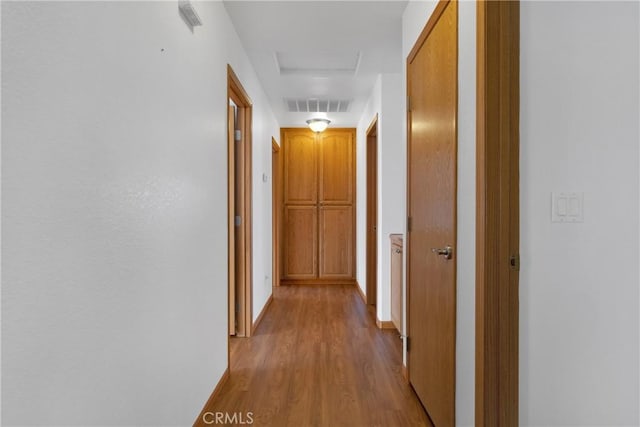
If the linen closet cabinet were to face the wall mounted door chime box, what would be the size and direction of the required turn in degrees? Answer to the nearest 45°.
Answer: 0° — it already faces it

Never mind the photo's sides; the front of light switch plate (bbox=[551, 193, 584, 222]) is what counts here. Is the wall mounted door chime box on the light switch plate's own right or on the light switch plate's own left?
on the light switch plate's own right

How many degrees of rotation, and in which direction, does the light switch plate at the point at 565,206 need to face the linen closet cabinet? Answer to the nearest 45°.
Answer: approximately 135° to its right

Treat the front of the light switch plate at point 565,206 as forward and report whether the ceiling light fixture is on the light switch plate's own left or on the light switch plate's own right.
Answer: on the light switch plate's own right

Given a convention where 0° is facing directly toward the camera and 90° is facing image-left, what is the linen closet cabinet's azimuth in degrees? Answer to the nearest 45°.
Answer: approximately 0°

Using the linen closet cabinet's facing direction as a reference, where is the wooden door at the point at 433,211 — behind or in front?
in front

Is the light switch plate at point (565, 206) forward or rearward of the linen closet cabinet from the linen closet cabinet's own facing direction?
forward

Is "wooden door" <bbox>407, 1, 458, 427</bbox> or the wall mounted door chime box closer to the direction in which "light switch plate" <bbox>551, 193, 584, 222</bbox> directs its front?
the wall mounted door chime box
